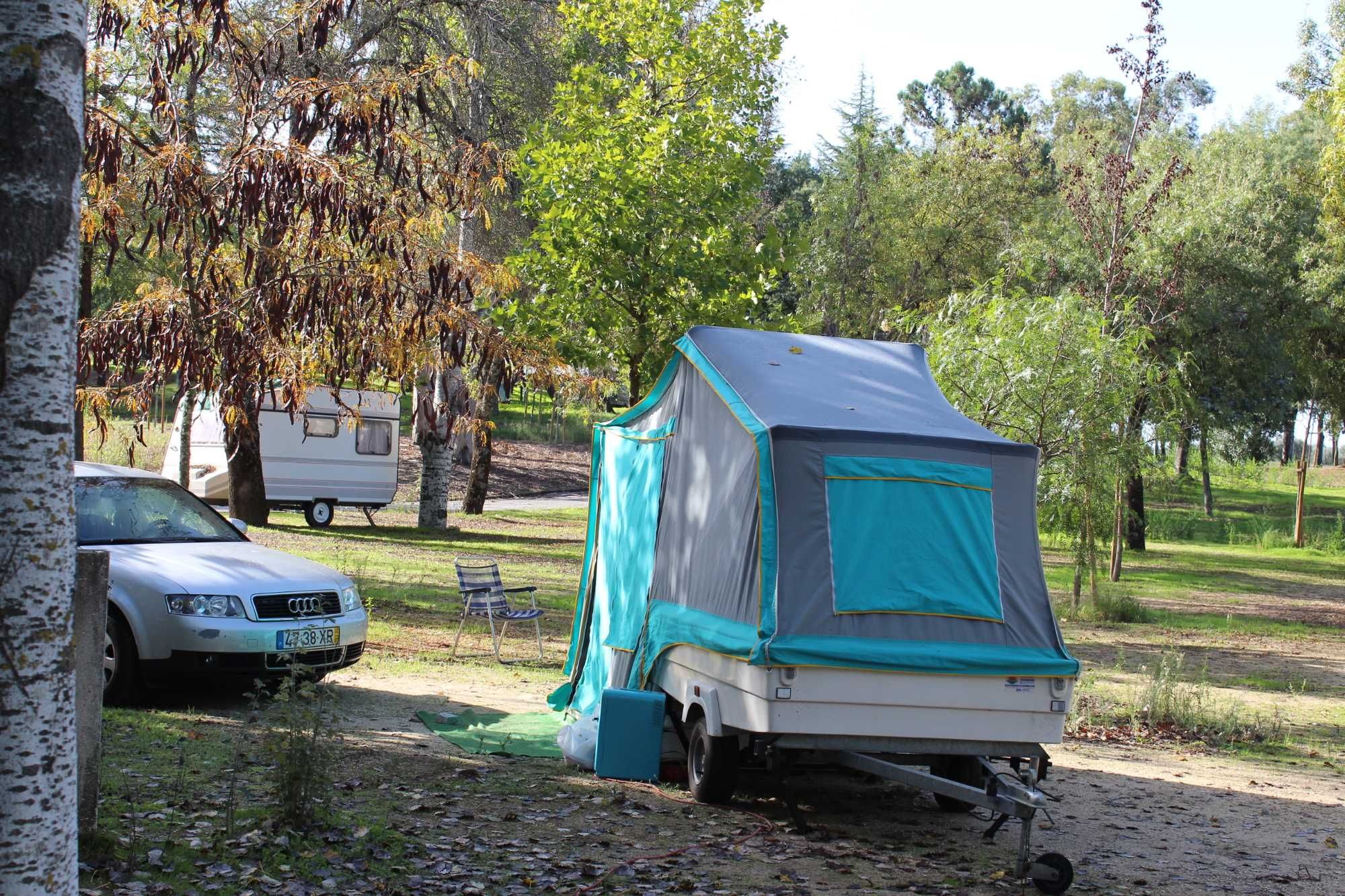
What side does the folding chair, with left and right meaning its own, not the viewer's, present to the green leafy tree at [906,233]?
left

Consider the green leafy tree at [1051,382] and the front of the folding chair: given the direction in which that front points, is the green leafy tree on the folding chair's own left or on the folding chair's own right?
on the folding chair's own left

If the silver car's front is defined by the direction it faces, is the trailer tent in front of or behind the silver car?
in front

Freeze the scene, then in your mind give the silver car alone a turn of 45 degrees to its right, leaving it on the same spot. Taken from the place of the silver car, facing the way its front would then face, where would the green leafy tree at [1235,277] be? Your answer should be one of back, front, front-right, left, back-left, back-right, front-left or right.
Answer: back-left

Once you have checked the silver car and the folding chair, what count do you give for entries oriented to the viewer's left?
0

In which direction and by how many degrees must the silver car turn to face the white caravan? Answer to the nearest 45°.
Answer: approximately 135° to its left

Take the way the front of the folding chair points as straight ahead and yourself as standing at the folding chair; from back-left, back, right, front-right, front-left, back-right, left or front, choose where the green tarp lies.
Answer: front-right

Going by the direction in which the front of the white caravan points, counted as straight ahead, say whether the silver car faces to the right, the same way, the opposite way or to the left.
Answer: to the left

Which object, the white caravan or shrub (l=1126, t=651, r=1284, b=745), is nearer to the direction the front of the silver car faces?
the shrub

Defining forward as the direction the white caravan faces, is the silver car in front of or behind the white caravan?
in front

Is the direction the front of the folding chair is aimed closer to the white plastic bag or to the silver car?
the white plastic bag

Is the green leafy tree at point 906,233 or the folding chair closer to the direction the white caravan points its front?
the folding chair

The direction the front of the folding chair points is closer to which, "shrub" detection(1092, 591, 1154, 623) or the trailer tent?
the trailer tent

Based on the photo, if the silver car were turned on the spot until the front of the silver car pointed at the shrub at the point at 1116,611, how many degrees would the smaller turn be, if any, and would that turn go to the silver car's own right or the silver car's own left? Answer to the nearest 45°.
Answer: approximately 90° to the silver car's own left

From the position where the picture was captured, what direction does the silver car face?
facing the viewer and to the right of the viewer
